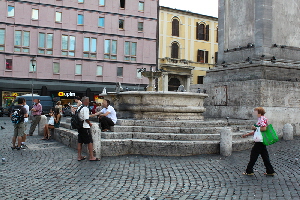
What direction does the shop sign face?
toward the camera

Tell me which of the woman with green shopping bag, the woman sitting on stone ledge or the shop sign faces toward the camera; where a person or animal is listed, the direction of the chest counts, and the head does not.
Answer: the shop sign

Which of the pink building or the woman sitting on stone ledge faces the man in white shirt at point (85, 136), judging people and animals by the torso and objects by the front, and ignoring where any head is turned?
the pink building

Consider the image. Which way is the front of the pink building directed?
toward the camera

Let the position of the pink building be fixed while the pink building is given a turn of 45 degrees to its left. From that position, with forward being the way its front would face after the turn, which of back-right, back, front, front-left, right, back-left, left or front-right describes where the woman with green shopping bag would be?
front-right

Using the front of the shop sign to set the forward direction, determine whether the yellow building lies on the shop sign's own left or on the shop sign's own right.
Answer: on the shop sign's own left

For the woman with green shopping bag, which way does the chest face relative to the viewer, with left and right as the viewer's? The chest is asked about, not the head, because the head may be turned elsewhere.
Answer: facing to the left of the viewer

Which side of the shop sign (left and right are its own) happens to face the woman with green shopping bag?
front

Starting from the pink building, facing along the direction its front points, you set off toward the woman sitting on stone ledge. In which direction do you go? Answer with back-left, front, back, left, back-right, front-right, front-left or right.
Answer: front
